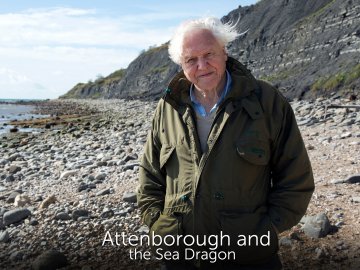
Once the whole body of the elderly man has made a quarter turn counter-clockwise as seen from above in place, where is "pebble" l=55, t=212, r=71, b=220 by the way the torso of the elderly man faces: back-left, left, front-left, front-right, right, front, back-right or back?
back

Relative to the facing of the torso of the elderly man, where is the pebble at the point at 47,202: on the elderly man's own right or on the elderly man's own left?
on the elderly man's own right

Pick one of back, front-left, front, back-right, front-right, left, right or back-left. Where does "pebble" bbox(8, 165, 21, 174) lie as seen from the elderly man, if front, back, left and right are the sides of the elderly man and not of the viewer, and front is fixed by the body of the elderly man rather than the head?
right

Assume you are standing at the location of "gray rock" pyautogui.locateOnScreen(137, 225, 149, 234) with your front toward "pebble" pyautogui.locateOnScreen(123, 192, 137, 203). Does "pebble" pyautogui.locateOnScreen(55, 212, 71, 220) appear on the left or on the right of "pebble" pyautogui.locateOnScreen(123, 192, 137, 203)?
left

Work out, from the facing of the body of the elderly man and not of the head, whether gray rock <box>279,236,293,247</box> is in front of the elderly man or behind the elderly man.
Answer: behind

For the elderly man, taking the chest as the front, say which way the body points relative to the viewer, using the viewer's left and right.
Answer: facing the viewer and to the left of the viewer

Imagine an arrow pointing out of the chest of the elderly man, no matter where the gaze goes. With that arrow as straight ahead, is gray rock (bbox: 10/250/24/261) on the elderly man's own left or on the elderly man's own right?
on the elderly man's own right
